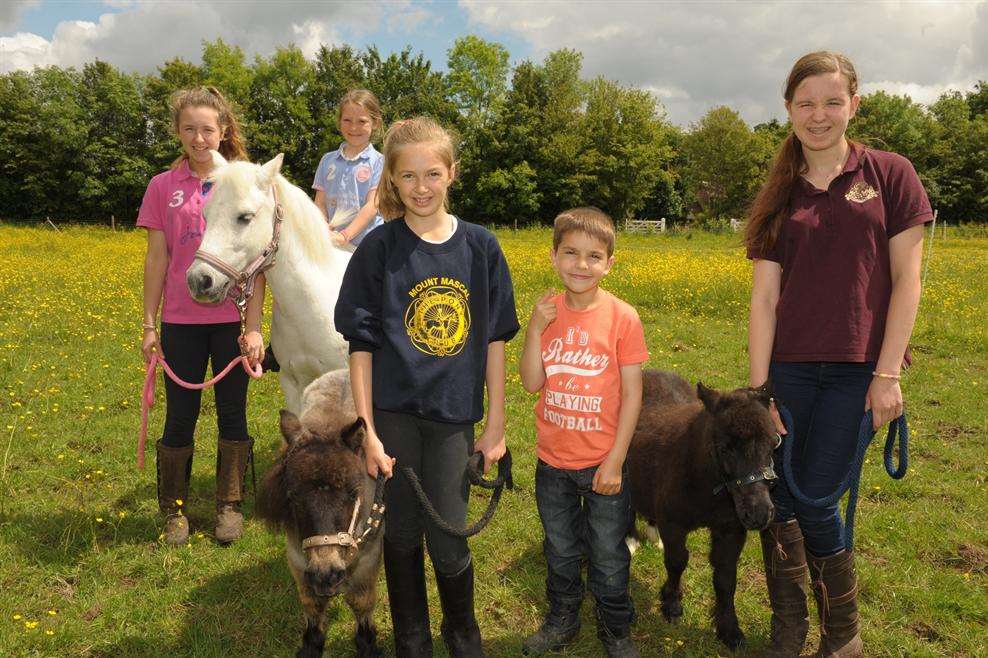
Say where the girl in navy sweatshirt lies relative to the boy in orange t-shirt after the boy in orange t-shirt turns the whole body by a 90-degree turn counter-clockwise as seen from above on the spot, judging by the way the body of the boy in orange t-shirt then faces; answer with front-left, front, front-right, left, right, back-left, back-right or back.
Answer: back-right

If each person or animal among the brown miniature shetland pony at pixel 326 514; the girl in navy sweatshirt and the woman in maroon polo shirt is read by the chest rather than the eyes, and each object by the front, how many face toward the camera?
3

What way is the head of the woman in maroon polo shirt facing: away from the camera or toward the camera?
toward the camera

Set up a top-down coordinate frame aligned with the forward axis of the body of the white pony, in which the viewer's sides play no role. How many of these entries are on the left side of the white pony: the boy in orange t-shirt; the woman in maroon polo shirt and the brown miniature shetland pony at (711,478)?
3

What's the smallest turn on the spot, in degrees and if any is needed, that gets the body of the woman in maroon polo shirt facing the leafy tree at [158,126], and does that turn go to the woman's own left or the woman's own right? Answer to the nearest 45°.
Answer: approximately 135° to the woman's own right

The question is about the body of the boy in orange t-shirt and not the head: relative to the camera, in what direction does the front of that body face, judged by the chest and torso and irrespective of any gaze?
toward the camera

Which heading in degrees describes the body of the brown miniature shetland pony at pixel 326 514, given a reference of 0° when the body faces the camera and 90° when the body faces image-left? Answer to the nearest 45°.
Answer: approximately 0°

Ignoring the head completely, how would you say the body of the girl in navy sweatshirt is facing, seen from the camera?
toward the camera

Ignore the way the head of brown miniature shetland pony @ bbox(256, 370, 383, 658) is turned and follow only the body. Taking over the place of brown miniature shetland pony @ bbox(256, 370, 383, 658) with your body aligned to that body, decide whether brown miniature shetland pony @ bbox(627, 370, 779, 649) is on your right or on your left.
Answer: on your left

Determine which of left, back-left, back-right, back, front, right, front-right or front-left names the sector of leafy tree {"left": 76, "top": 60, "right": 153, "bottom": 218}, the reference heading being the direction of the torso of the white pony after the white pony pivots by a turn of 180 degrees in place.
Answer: front-left

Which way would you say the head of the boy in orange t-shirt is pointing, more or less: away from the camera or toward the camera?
toward the camera

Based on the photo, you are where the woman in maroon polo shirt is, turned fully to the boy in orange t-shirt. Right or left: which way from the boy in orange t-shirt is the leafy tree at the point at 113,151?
right

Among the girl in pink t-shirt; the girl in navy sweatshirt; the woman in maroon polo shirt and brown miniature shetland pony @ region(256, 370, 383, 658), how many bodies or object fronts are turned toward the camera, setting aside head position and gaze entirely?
4

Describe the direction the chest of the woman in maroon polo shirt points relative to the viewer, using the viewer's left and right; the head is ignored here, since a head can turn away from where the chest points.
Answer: facing the viewer

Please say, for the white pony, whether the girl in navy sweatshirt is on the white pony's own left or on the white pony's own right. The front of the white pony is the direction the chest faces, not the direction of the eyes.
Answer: on the white pony's own left

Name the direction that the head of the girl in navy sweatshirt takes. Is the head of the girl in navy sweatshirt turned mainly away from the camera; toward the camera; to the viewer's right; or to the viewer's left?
toward the camera

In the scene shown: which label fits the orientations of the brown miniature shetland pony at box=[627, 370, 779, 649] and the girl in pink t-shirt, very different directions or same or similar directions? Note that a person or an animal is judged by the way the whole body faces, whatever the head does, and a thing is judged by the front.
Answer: same or similar directions

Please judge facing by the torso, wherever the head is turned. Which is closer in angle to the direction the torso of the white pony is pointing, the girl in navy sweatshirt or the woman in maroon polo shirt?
the girl in navy sweatshirt

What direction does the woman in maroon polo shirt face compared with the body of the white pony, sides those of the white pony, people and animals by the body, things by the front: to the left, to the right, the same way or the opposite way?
the same way

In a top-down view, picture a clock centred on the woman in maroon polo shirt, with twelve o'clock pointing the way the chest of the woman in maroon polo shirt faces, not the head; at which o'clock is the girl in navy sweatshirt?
The girl in navy sweatshirt is roughly at 2 o'clock from the woman in maroon polo shirt.
